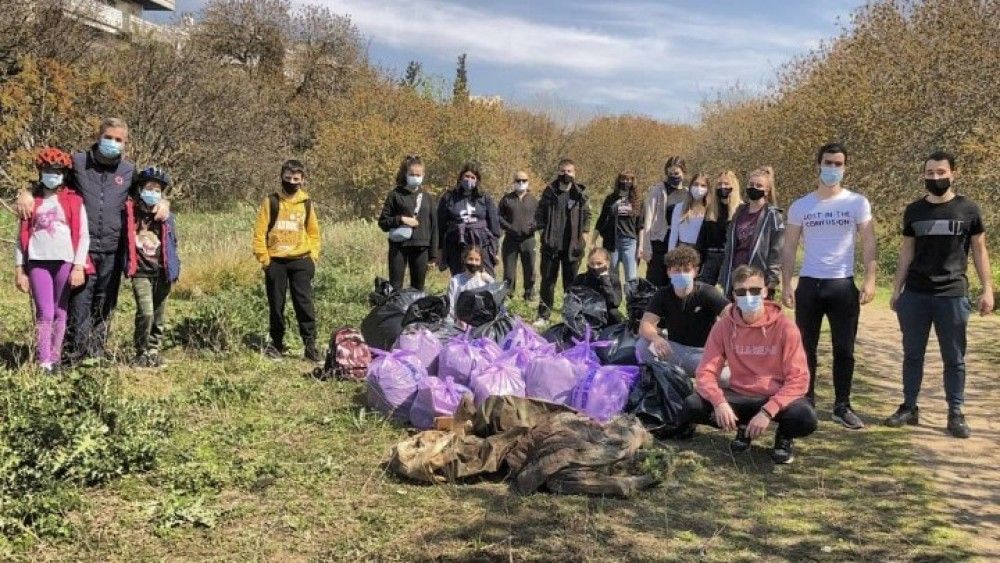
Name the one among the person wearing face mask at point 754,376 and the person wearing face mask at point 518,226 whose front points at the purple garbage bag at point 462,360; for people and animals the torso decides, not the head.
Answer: the person wearing face mask at point 518,226

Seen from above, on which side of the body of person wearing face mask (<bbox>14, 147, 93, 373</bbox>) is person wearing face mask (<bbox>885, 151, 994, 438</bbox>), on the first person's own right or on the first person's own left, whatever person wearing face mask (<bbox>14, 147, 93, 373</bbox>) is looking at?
on the first person's own left

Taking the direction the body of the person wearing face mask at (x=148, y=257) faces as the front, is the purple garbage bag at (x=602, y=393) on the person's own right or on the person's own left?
on the person's own left

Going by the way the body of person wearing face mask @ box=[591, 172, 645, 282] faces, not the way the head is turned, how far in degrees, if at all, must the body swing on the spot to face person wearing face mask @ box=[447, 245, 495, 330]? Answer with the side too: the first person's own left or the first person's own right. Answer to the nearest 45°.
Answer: approximately 45° to the first person's own right

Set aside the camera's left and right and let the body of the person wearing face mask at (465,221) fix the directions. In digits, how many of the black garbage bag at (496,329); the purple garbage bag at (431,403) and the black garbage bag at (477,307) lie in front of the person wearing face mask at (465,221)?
3

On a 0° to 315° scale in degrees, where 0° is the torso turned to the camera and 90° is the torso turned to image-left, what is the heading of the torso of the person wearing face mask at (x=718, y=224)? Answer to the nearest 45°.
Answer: approximately 0°

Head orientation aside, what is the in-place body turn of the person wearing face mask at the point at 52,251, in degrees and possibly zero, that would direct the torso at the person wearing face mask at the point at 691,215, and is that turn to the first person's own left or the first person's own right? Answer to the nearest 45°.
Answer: approximately 90° to the first person's own left

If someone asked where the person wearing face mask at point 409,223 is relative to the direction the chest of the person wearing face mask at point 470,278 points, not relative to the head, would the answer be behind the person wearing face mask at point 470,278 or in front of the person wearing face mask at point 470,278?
behind
